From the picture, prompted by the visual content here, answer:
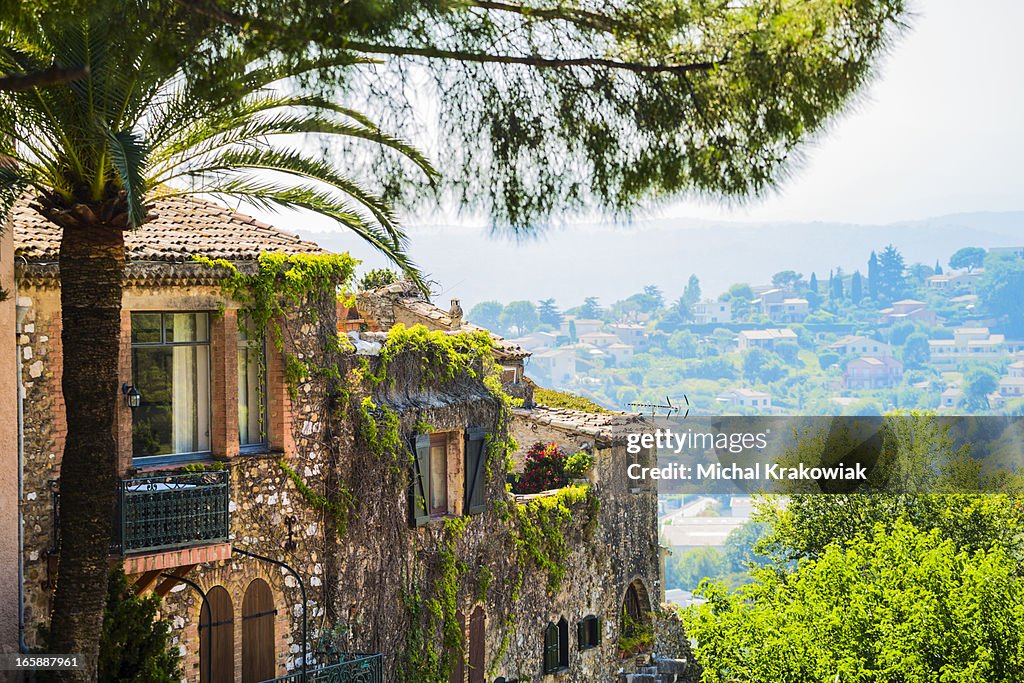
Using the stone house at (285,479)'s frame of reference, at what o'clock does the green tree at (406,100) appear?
The green tree is roughly at 1 o'clock from the stone house.

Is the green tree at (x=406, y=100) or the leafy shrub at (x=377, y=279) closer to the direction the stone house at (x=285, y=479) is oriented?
the green tree

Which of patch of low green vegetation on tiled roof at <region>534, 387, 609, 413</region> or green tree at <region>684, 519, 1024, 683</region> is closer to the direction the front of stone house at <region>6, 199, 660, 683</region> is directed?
the green tree

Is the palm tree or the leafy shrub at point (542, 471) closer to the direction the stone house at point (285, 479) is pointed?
the palm tree

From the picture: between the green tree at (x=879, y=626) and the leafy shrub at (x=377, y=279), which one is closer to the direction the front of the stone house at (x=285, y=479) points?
the green tree

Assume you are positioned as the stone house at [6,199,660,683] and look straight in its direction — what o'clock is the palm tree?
The palm tree is roughly at 2 o'clock from the stone house.

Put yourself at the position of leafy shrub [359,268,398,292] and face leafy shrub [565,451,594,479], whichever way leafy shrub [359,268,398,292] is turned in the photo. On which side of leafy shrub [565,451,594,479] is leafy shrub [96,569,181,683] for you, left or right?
right

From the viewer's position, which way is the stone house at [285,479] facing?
facing the viewer and to the right of the viewer

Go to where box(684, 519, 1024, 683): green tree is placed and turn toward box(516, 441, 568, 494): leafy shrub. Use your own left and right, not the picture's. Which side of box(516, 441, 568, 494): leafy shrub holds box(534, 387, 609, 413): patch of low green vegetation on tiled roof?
right

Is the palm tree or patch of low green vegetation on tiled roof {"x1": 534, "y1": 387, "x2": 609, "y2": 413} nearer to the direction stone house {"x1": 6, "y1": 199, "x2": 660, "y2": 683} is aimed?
the palm tree
